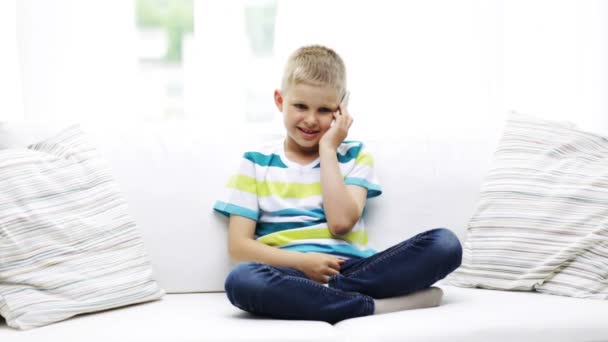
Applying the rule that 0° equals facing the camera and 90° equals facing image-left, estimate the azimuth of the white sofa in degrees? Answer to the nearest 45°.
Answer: approximately 0°

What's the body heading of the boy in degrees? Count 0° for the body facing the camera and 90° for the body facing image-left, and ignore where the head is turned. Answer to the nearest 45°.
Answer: approximately 0°

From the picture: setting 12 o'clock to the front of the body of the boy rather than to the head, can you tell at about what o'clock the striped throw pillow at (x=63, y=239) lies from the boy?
The striped throw pillow is roughly at 2 o'clock from the boy.

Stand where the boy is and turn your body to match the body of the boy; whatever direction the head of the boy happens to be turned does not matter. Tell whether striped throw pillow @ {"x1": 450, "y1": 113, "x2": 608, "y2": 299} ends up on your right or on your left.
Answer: on your left
